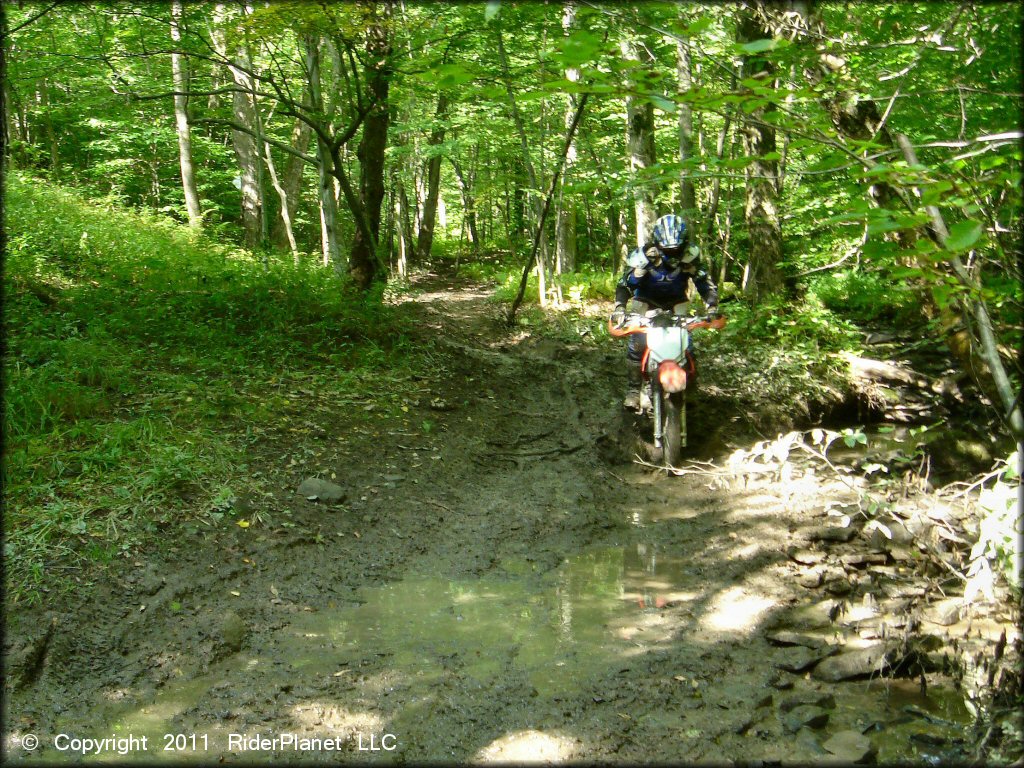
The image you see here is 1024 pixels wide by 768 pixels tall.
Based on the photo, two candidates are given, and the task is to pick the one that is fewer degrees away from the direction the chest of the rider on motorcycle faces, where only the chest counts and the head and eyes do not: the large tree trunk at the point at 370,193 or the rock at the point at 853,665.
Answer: the rock

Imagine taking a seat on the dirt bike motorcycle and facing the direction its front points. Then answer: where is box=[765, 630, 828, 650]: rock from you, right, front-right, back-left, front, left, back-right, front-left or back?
front

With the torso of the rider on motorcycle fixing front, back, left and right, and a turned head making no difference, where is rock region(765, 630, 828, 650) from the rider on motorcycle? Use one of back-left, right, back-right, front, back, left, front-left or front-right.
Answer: front

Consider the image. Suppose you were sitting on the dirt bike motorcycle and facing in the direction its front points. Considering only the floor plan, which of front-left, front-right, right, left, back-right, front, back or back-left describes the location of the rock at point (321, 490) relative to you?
front-right

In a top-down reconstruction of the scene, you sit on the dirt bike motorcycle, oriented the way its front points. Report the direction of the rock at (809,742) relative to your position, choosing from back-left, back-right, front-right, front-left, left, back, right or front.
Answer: front

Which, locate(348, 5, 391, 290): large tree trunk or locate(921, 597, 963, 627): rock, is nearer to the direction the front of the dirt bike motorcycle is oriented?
the rock

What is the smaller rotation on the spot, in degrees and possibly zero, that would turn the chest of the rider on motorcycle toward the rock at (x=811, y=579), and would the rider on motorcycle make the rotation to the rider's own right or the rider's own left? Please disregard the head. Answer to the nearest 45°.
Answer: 0° — they already face it

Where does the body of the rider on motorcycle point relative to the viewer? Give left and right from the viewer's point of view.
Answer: facing the viewer

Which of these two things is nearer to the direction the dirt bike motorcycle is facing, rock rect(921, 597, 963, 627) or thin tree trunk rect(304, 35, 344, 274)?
the rock

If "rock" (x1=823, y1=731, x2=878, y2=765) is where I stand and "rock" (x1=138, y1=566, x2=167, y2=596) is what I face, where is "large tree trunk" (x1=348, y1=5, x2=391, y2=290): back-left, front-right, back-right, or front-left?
front-right

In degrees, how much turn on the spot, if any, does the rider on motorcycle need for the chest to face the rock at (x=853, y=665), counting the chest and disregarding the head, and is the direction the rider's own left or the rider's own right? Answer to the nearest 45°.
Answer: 0° — they already face it

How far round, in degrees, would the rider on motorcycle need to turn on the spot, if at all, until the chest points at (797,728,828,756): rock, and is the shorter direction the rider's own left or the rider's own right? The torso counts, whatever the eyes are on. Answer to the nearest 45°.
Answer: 0° — they already face it

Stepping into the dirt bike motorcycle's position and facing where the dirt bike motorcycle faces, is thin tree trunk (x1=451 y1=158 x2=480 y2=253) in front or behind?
behind

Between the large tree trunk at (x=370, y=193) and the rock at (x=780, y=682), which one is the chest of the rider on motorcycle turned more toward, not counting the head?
the rock
